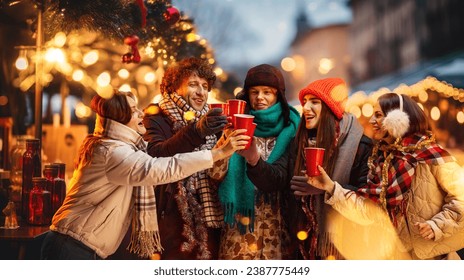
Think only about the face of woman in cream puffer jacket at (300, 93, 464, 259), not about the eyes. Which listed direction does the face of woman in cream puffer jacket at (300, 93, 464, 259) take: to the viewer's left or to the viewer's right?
to the viewer's left

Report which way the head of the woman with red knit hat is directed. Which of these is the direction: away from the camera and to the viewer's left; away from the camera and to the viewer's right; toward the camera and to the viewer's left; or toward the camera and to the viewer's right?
toward the camera and to the viewer's left

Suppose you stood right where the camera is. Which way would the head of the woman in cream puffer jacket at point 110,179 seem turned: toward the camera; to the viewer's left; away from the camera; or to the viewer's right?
to the viewer's right

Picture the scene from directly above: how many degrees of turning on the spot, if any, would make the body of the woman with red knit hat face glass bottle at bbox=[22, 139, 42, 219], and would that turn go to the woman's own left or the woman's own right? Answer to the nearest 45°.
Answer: approximately 45° to the woman's own right

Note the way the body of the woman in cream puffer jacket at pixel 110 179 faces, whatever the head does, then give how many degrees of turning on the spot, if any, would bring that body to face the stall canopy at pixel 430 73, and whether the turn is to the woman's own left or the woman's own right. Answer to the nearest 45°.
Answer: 0° — they already face it

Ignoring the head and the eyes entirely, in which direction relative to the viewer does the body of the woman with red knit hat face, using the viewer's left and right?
facing the viewer and to the left of the viewer

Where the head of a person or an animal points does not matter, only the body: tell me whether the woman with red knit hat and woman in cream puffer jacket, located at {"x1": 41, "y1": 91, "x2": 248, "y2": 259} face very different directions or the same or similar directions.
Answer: very different directions

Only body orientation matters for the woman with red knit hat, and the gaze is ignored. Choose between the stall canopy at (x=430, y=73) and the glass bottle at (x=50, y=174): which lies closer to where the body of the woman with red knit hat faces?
the glass bottle

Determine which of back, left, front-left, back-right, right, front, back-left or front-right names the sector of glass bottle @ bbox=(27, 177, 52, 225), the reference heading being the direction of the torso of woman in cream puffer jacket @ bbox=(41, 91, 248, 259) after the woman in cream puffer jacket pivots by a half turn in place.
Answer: front-right

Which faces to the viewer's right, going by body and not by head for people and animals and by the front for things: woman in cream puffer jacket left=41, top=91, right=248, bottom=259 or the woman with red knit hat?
the woman in cream puffer jacket

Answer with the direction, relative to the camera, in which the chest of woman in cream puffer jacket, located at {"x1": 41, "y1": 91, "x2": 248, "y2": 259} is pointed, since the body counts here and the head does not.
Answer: to the viewer's right

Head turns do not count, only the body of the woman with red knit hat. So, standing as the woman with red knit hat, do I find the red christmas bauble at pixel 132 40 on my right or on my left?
on my right
